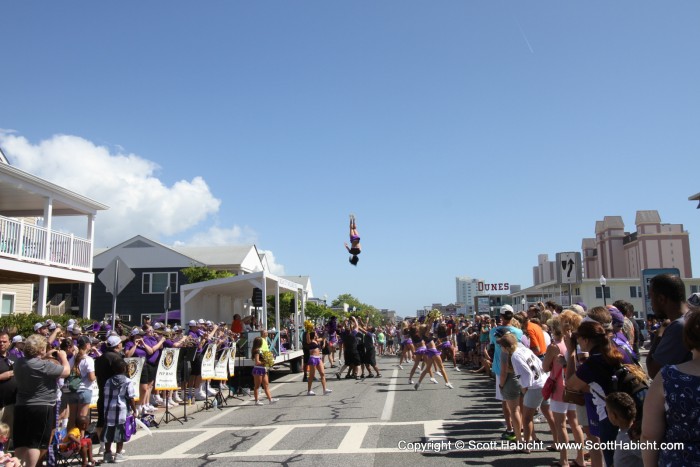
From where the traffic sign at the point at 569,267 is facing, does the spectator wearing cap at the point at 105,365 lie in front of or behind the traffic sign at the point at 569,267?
in front

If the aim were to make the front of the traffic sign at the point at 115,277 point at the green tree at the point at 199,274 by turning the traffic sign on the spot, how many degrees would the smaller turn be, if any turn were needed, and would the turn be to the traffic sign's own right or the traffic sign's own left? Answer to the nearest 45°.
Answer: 0° — it already faces it

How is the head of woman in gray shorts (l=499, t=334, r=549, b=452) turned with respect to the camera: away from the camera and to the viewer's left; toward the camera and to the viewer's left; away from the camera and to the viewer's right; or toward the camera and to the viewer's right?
away from the camera and to the viewer's left

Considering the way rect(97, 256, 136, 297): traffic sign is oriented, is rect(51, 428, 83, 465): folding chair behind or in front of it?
behind

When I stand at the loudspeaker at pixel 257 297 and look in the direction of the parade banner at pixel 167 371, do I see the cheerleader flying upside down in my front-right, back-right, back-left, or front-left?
back-left

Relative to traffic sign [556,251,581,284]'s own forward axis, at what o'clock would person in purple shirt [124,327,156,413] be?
The person in purple shirt is roughly at 2 o'clock from the traffic sign.

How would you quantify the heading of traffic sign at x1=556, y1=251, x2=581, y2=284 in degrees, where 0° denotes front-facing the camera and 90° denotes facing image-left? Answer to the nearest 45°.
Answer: approximately 0°

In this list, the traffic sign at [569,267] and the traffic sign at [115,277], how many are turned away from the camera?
1

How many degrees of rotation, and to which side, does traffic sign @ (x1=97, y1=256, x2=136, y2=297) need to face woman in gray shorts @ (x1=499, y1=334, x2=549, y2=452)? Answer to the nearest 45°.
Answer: approximately 135° to its right

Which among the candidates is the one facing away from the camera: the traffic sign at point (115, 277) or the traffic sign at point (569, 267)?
the traffic sign at point (115, 277)

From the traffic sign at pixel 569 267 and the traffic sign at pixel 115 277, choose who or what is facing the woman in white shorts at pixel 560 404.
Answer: the traffic sign at pixel 569 267

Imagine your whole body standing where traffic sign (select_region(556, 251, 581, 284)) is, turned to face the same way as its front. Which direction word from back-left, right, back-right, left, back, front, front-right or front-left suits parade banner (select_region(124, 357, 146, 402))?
front-right

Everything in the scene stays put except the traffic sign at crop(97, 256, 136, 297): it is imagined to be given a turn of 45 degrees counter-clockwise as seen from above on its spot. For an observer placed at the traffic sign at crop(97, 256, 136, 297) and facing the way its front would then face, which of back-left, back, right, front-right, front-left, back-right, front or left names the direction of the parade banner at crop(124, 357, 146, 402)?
back-left

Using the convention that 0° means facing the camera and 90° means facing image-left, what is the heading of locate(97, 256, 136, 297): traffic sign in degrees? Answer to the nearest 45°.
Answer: approximately 180°
